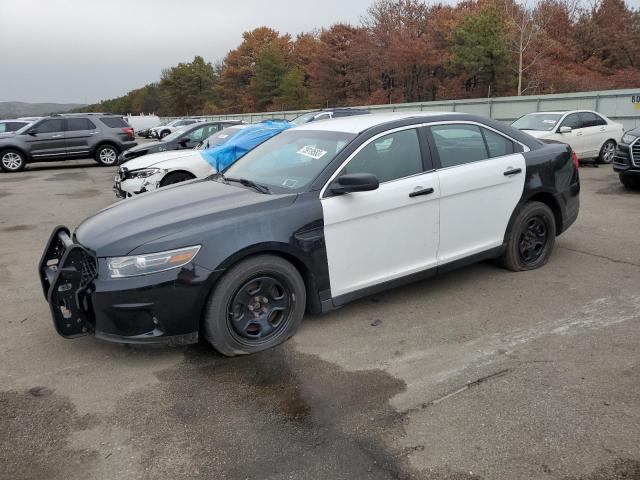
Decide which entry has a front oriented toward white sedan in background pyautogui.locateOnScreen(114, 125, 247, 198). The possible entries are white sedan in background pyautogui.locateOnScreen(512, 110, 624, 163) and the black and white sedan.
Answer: white sedan in background pyautogui.locateOnScreen(512, 110, 624, 163)

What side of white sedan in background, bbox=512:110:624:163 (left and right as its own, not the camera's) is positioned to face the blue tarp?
front

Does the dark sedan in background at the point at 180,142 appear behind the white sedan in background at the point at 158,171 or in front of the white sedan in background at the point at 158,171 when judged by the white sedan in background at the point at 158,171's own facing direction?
behind

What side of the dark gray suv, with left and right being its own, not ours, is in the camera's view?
left

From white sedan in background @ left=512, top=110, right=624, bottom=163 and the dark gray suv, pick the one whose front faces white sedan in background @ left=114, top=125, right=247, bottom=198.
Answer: white sedan in background @ left=512, top=110, right=624, bottom=163

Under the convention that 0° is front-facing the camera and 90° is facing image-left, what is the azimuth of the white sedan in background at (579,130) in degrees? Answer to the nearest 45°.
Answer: approximately 45°

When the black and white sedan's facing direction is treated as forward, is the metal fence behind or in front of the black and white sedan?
behind
